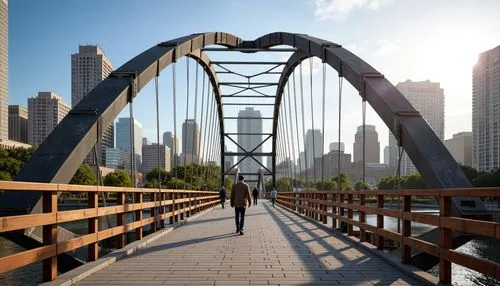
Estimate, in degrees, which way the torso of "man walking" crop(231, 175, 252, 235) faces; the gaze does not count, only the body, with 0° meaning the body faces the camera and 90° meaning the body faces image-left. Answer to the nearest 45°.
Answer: approximately 180°
